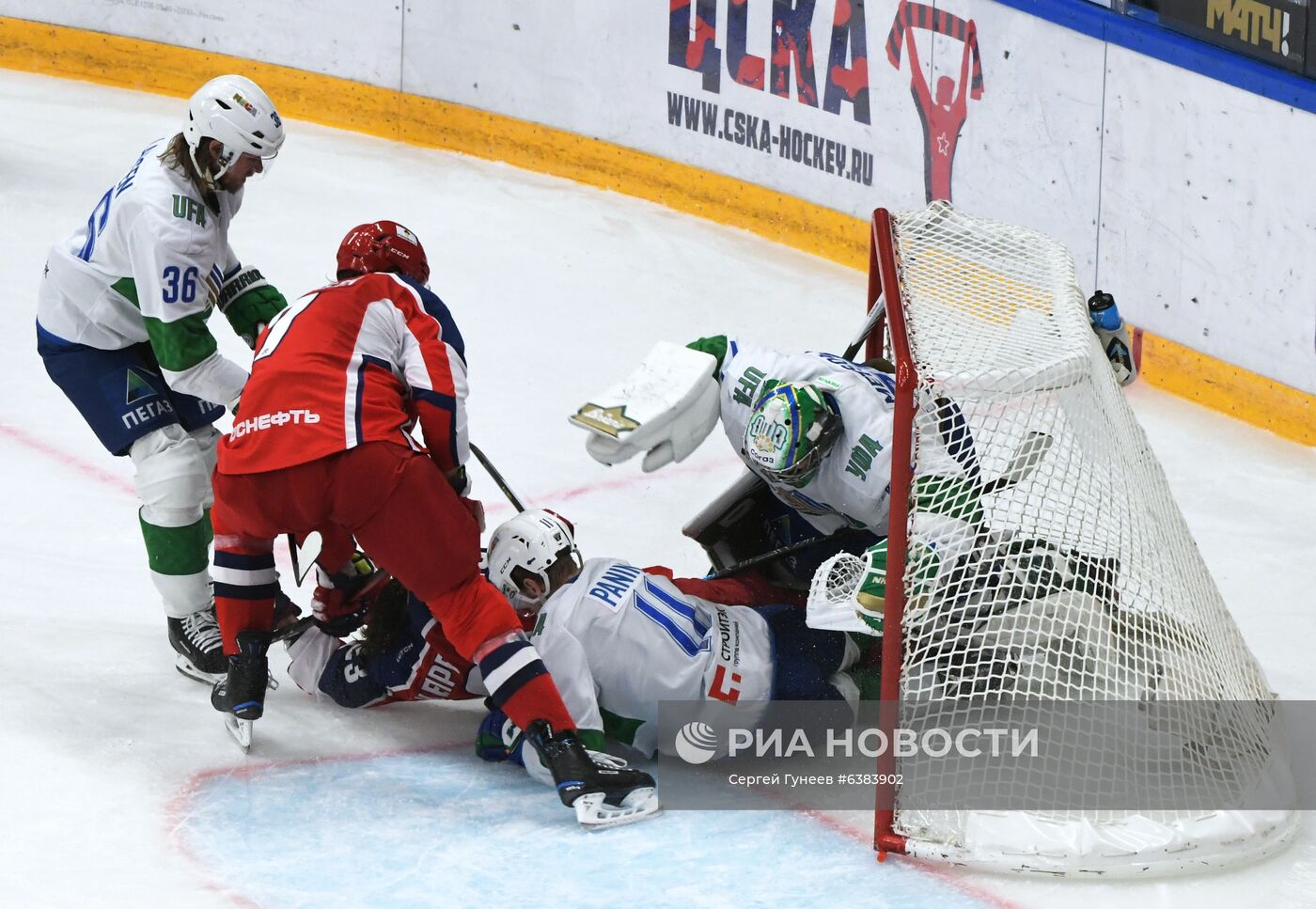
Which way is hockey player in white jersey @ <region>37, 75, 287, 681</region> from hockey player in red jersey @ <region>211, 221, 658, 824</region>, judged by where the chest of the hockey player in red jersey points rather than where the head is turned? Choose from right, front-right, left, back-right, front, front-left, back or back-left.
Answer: left

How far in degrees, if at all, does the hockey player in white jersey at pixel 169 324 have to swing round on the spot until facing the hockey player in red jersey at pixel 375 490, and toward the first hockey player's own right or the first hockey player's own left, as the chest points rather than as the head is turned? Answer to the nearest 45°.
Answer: approximately 45° to the first hockey player's own right

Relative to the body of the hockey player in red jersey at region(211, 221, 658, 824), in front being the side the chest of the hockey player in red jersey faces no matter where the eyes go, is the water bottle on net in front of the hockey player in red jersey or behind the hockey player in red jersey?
in front

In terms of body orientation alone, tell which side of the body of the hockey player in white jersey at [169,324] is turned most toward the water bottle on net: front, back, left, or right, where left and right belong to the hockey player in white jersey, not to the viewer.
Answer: front

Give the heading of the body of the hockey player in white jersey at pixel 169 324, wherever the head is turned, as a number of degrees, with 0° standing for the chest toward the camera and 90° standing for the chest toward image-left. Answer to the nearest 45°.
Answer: approximately 270°

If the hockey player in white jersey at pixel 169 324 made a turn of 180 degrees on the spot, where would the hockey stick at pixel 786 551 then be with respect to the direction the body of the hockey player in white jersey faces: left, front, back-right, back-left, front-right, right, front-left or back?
back

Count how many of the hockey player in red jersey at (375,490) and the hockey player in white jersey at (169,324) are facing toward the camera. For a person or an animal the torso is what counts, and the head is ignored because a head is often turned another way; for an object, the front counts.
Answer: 0

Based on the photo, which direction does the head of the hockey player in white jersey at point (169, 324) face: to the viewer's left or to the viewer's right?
to the viewer's right

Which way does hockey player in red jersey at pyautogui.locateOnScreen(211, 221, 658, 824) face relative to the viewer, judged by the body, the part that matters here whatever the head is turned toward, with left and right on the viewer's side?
facing away from the viewer and to the right of the viewer

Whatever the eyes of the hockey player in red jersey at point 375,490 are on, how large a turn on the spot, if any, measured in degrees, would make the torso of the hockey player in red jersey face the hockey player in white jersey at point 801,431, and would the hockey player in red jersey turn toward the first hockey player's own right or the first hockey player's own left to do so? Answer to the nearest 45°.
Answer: approximately 45° to the first hockey player's own right
